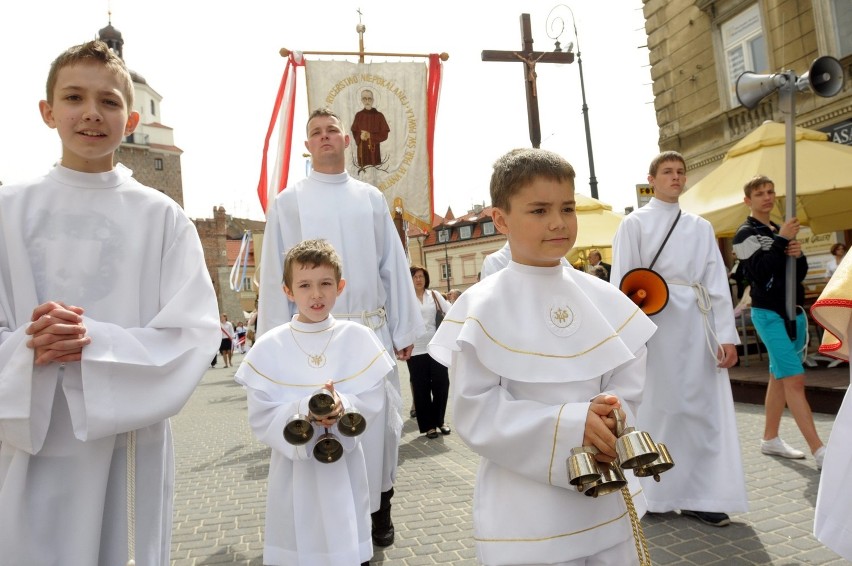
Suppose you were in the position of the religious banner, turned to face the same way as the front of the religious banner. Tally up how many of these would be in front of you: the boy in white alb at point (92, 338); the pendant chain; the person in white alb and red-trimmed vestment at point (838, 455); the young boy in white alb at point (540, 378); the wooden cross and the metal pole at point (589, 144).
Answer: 4

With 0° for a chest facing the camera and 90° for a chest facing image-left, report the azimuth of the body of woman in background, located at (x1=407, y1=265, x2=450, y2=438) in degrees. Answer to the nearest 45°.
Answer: approximately 0°

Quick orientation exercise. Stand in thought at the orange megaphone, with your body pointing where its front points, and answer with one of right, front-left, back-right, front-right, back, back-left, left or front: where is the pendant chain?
front-right

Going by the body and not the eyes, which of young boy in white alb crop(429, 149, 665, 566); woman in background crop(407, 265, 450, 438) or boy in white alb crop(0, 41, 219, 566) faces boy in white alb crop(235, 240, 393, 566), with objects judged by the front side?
the woman in background

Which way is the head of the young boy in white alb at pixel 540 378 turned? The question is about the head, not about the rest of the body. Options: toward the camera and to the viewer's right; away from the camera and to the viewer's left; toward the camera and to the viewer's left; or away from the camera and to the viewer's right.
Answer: toward the camera and to the viewer's right

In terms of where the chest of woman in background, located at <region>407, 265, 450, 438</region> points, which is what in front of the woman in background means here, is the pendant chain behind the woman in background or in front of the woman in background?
in front

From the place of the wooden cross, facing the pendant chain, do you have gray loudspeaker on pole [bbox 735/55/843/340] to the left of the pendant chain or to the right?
left

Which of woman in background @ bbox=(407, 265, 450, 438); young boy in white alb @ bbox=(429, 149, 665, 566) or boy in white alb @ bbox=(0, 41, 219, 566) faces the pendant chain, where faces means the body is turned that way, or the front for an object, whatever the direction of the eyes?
the woman in background
